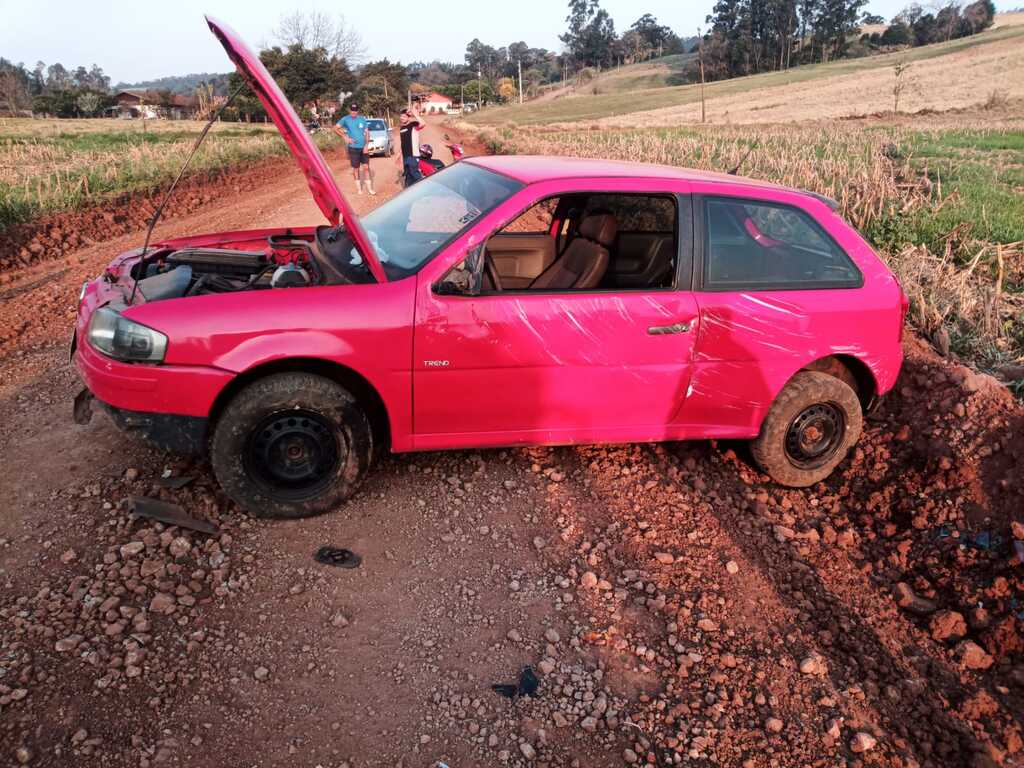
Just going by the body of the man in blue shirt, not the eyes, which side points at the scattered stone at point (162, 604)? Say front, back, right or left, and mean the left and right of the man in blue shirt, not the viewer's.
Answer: front

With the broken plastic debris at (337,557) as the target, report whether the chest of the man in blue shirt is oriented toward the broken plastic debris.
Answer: yes

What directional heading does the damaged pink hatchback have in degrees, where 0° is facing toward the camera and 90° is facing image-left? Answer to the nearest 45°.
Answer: approximately 90°

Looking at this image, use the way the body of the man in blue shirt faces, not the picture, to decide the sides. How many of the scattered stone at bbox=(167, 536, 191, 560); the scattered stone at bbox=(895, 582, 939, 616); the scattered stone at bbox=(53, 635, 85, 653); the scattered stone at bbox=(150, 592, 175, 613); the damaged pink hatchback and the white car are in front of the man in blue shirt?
5

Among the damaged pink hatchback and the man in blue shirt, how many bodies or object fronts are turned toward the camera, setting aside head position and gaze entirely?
1

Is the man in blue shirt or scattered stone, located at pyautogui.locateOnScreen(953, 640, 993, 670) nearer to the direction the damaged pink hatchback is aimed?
the man in blue shirt

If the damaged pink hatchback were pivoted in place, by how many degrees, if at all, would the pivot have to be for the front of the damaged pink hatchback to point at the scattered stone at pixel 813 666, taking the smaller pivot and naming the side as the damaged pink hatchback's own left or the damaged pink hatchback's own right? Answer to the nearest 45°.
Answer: approximately 135° to the damaged pink hatchback's own left

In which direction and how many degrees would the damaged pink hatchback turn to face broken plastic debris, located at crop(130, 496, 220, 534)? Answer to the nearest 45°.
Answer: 0° — it already faces it

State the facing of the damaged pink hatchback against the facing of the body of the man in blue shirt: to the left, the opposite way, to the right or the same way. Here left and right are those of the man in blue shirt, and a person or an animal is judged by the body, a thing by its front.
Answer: to the right
